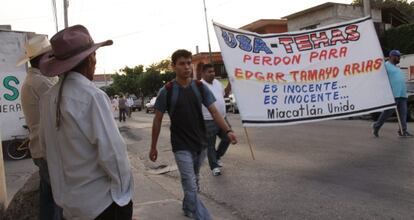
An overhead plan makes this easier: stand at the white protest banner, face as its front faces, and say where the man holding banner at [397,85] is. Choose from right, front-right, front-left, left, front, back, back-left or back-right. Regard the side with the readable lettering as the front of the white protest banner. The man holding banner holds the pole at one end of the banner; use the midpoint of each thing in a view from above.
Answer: back-left

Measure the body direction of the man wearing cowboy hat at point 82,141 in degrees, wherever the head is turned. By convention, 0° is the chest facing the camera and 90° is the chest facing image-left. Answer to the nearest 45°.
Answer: approximately 225°

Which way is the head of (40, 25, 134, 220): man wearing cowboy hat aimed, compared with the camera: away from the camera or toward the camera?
away from the camera
